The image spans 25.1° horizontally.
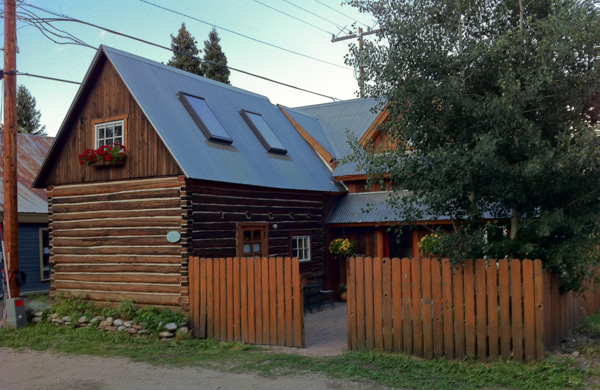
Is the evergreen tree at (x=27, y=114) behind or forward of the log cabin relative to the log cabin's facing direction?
behind

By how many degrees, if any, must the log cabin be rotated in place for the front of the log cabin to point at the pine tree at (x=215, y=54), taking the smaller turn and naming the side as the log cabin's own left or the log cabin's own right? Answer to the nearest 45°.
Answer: approximately 135° to the log cabin's own left

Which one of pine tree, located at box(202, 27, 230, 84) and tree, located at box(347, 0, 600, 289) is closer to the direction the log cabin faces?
the tree

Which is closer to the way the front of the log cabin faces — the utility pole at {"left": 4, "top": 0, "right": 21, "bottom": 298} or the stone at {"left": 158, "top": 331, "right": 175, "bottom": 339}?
the stone

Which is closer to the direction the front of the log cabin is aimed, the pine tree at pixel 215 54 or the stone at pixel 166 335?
the stone

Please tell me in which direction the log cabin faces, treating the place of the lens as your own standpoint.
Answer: facing the viewer and to the right of the viewer

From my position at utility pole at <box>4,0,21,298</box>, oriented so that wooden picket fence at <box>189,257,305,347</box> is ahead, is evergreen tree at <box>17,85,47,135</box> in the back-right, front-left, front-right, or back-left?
back-left

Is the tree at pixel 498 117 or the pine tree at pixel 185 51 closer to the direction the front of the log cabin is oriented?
the tree
